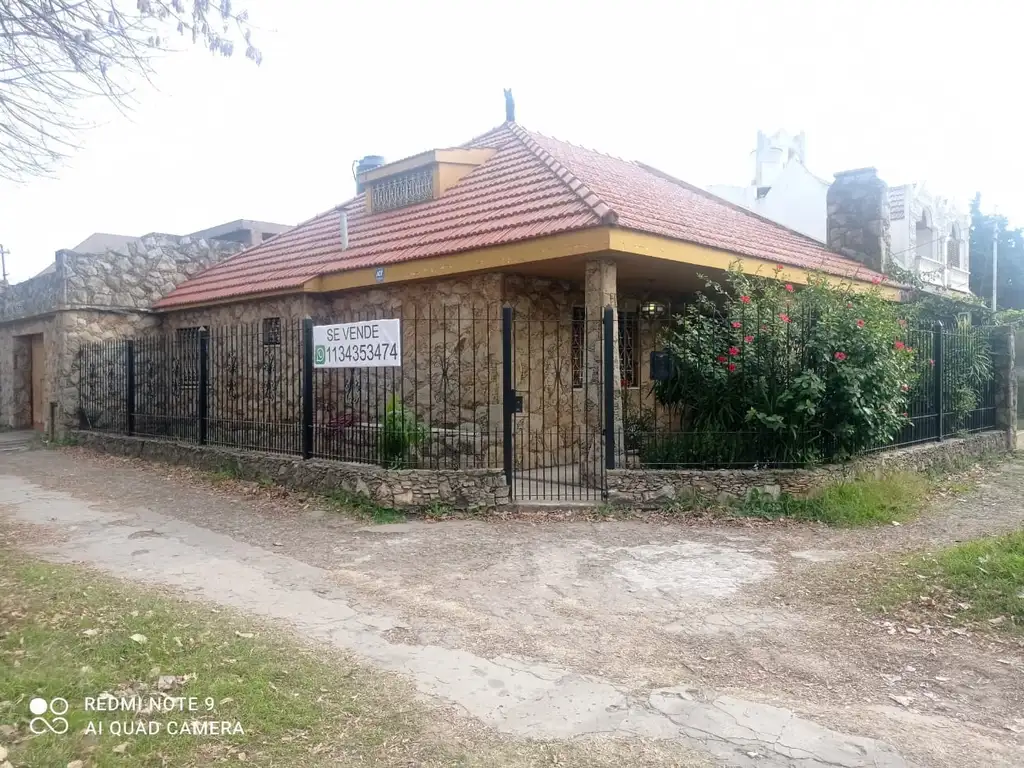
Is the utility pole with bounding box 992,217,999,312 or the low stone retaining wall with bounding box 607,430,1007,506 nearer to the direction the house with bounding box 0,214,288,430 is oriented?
the low stone retaining wall

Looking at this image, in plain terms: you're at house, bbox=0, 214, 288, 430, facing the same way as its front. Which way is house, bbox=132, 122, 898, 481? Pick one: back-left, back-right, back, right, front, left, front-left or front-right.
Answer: left

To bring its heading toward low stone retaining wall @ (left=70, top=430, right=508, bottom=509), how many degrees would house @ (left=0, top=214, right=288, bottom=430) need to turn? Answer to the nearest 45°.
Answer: approximately 45° to its left

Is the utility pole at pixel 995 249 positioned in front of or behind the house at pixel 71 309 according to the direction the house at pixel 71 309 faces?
behind

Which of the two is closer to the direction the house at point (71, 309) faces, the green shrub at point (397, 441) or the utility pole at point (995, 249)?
the green shrub

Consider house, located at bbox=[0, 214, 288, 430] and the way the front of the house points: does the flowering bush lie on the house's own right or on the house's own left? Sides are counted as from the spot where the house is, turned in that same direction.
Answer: on the house's own left

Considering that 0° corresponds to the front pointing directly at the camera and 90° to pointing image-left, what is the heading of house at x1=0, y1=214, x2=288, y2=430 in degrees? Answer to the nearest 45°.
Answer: approximately 45°

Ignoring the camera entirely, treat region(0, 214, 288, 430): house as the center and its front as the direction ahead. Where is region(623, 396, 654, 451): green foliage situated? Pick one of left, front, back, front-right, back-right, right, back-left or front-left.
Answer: left

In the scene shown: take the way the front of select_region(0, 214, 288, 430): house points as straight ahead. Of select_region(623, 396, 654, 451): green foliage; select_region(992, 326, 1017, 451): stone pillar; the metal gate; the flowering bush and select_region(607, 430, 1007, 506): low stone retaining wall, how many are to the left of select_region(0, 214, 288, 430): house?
5

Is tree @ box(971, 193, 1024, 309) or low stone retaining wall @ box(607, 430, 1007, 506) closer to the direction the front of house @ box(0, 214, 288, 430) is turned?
the low stone retaining wall

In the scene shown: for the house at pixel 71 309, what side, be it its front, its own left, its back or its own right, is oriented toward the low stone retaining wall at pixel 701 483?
left

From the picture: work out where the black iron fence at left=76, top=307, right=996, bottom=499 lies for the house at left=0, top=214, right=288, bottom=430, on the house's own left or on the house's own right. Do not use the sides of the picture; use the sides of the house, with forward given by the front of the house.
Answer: on the house's own left

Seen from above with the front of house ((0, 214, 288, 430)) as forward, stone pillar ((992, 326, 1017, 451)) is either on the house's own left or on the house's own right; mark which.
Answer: on the house's own left

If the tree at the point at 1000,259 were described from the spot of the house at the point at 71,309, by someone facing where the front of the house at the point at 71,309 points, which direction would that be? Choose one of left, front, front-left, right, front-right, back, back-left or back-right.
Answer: back-left

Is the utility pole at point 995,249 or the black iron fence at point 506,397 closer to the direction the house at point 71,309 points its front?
the black iron fence
